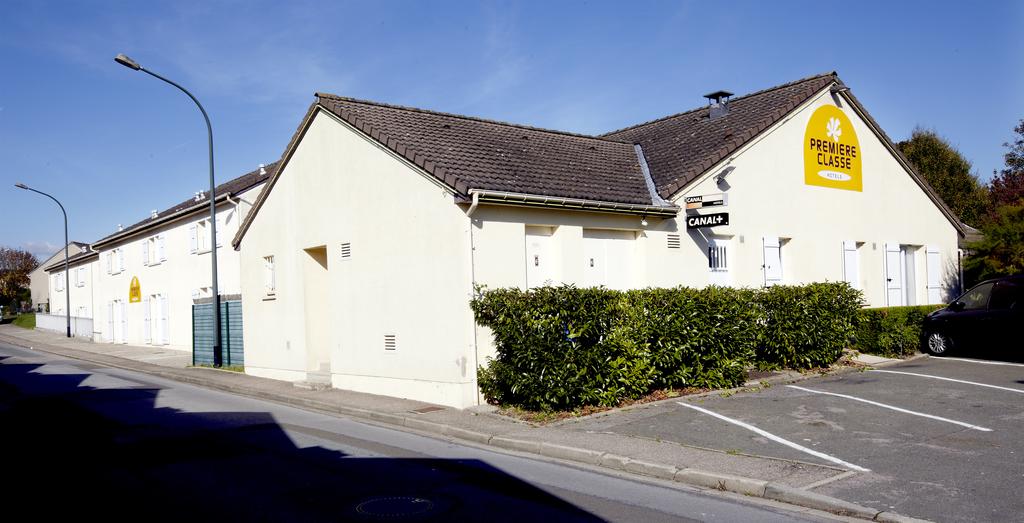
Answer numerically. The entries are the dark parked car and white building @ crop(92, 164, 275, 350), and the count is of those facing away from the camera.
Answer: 0

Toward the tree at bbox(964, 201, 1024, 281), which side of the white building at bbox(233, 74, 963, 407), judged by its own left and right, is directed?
left

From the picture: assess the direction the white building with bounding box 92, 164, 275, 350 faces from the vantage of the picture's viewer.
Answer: facing the viewer and to the left of the viewer

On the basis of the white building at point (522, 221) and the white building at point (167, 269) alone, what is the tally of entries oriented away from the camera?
0

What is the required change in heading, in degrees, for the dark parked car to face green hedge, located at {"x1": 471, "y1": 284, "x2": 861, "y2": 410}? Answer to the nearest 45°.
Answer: approximately 45° to its left

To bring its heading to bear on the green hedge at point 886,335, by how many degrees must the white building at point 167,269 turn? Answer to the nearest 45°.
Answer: approximately 90° to its left

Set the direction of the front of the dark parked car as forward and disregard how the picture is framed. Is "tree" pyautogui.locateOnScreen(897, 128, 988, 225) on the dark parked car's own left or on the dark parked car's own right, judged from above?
on the dark parked car's own right

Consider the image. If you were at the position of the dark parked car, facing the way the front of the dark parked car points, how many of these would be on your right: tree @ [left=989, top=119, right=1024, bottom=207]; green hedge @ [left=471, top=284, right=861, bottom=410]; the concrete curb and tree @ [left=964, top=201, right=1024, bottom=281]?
2

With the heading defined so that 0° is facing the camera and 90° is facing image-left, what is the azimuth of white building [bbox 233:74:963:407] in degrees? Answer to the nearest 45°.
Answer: approximately 315°

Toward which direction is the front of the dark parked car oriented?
to the viewer's left

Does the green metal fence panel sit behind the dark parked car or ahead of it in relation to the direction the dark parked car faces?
ahead

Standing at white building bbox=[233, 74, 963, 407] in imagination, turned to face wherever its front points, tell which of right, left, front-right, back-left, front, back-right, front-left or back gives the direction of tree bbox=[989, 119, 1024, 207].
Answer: left

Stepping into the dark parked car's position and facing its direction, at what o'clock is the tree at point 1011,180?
The tree is roughly at 3 o'clock from the dark parked car.
